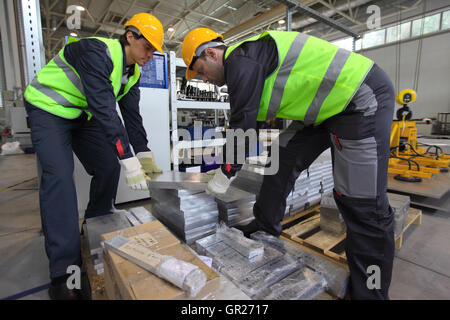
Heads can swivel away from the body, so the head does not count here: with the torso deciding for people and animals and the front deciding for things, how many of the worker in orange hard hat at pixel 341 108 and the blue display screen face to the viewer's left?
1

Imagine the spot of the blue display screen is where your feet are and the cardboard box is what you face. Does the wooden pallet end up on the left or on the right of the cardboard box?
left

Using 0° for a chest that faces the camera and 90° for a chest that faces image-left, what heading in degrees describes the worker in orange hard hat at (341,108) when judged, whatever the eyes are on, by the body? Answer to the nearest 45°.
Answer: approximately 90°

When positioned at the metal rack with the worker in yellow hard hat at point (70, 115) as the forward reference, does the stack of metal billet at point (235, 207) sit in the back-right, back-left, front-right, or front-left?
front-left

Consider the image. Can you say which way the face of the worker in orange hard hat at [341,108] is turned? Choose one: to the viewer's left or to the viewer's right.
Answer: to the viewer's left

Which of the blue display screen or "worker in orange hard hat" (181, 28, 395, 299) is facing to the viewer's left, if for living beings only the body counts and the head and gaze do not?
the worker in orange hard hat

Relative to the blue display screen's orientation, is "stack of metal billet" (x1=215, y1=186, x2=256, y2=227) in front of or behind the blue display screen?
in front

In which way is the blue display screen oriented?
toward the camera

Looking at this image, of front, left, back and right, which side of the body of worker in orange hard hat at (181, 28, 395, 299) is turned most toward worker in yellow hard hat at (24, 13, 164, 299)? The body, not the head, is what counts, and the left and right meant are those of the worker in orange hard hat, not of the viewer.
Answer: front

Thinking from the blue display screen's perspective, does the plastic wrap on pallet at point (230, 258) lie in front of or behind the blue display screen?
in front

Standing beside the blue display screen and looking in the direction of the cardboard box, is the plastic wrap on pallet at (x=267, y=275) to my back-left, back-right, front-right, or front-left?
front-left

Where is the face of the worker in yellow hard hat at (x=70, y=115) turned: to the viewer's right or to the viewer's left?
to the viewer's right
